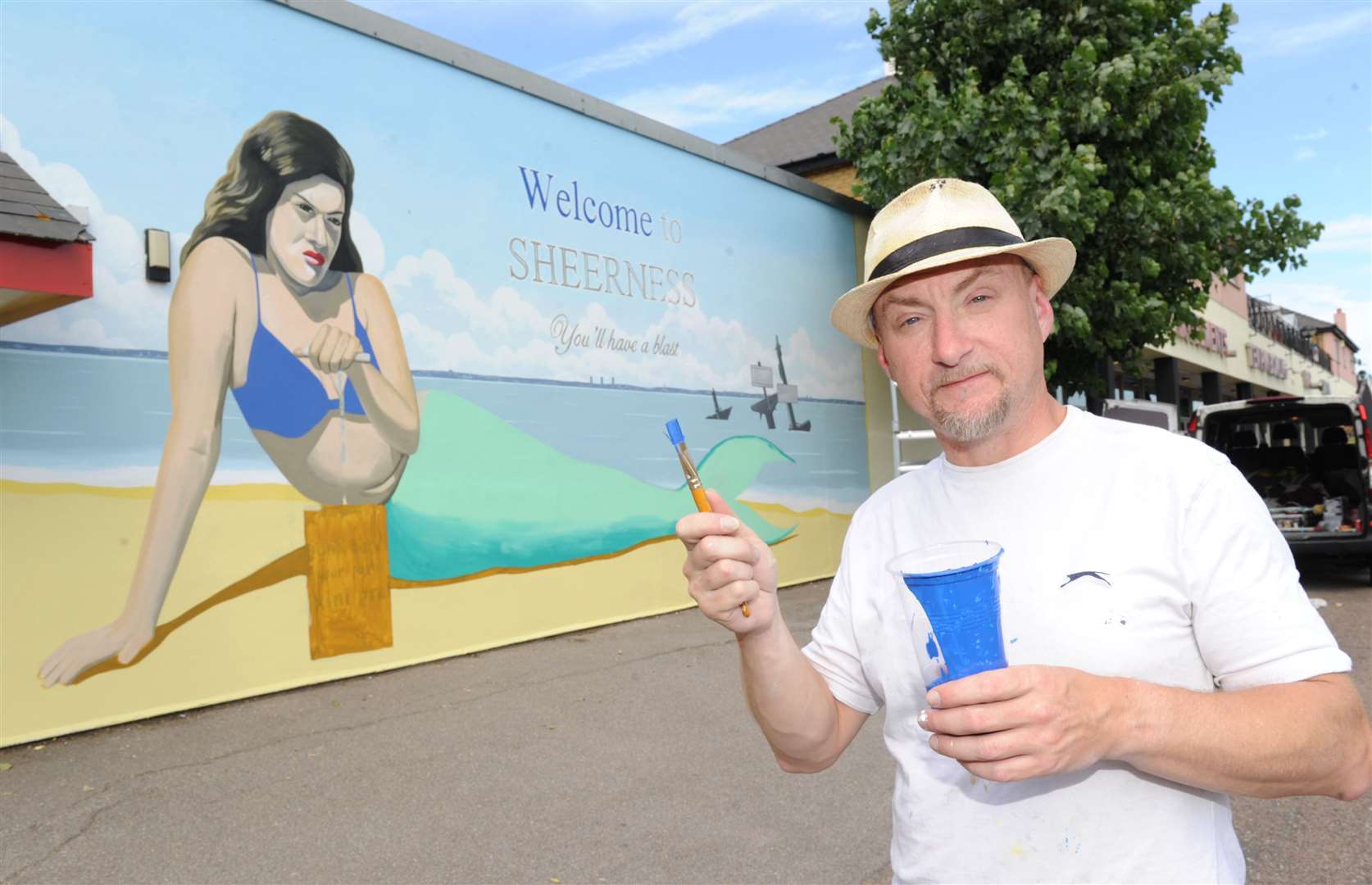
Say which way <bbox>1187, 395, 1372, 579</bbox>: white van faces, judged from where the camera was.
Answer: facing away from the viewer

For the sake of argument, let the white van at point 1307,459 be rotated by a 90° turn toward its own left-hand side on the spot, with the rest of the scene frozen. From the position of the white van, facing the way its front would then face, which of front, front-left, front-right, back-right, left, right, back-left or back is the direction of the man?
left

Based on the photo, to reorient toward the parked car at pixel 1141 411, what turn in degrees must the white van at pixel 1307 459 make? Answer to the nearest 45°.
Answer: approximately 45° to its left
